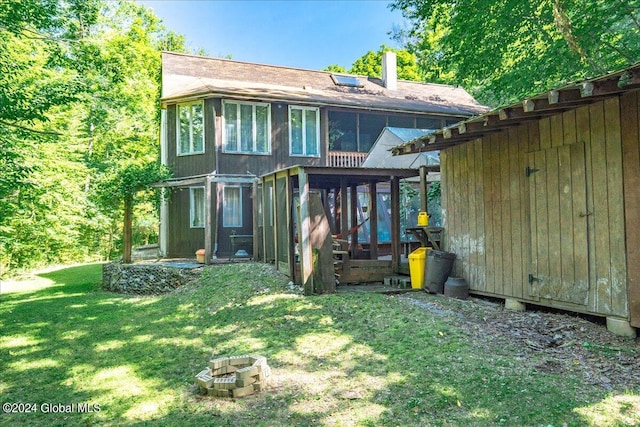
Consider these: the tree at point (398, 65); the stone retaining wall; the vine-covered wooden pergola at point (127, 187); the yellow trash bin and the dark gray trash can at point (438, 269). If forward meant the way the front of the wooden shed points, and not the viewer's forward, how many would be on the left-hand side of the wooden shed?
0

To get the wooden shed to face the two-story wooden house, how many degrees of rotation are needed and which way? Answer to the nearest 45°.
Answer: approximately 90° to its right

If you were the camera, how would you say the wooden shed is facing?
facing the viewer and to the left of the viewer

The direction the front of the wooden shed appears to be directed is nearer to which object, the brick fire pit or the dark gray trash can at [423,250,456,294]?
the brick fire pit

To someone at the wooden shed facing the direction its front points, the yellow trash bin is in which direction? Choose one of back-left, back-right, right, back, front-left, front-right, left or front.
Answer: right

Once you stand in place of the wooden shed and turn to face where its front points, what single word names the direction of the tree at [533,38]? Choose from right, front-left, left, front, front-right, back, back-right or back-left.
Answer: back-right

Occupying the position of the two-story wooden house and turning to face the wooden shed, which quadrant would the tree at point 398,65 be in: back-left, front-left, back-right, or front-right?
back-left

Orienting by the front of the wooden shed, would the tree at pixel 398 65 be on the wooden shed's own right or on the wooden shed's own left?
on the wooden shed's own right

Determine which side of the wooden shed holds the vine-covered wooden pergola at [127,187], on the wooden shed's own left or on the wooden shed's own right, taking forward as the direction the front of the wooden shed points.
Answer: on the wooden shed's own right

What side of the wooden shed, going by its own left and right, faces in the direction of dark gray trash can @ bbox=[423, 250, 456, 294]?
right

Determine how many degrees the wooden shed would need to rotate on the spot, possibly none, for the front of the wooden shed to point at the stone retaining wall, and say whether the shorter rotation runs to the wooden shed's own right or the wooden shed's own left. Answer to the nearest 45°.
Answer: approximately 45° to the wooden shed's own right

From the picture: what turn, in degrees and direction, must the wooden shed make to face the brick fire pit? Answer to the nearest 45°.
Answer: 0° — it already faces it

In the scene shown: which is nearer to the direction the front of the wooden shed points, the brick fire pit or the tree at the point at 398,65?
the brick fire pit

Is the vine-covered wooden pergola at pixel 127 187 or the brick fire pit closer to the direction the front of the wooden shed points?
the brick fire pit
